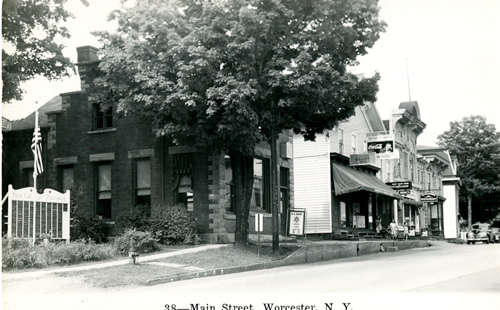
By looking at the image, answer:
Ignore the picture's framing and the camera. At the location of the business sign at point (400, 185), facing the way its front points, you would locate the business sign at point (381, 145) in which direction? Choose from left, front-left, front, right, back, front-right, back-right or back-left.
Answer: front

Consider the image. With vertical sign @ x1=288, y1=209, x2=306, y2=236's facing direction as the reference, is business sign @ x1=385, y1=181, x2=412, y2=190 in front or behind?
behind

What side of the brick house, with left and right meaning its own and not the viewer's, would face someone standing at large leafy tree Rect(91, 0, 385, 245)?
front

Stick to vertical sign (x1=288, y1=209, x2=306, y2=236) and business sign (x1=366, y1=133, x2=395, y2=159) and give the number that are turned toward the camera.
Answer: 2

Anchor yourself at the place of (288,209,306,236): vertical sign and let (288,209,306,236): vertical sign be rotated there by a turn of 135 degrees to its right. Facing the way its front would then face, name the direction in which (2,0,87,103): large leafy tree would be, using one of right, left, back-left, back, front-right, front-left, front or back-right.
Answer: left

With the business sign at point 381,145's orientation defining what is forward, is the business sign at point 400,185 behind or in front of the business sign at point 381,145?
behind

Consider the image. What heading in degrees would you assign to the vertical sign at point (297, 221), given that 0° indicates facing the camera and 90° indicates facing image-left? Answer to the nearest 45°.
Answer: approximately 0°

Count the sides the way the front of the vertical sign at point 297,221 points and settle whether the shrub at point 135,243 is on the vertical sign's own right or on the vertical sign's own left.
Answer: on the vertical sign's own right

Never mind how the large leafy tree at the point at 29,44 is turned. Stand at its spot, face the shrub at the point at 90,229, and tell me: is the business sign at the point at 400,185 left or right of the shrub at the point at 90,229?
right

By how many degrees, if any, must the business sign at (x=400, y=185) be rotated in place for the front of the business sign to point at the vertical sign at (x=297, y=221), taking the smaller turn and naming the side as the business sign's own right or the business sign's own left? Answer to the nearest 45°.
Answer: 0° — it already faces it

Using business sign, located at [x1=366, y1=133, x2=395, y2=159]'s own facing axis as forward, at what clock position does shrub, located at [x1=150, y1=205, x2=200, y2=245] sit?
The shrub is roughly at 1 o'clock from the business sign.

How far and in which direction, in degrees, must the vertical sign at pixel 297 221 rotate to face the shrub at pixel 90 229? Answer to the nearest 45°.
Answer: approximately 90° to its right

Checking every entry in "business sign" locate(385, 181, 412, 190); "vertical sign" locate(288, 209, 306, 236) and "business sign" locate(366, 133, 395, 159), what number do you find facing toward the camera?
3

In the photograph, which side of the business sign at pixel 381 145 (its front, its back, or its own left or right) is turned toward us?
front

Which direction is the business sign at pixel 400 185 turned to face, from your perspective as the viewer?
facing the viewer

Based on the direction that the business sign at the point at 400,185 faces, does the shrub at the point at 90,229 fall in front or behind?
in front
